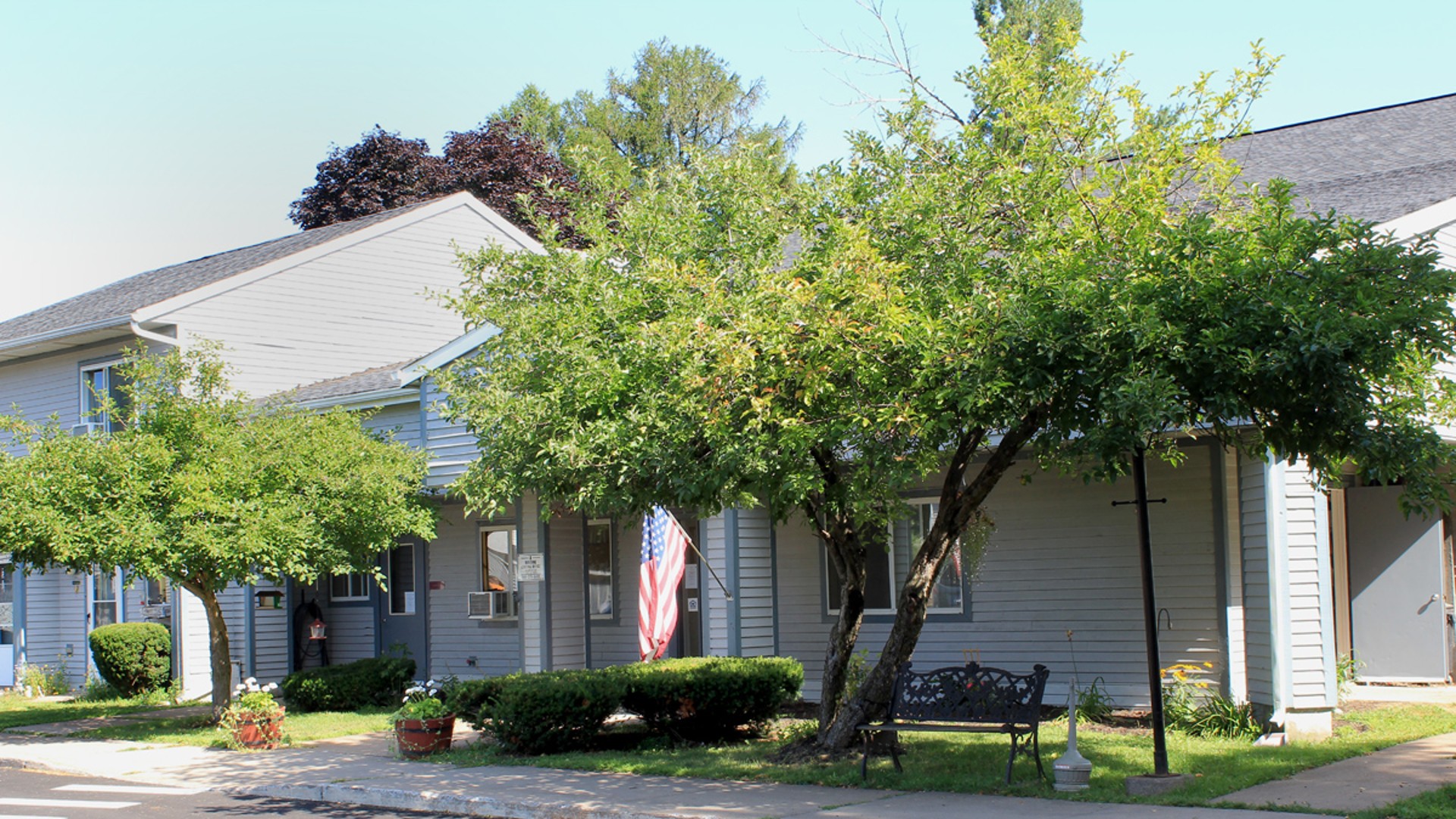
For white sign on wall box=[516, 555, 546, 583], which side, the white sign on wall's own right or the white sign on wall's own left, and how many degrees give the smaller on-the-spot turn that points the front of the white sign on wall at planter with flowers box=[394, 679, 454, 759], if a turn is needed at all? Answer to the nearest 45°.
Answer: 0° — it already faces it

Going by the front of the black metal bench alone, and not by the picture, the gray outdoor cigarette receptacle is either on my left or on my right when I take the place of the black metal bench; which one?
on my left

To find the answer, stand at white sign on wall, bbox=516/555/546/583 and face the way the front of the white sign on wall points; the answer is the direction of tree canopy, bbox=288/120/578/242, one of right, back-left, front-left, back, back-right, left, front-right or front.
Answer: back

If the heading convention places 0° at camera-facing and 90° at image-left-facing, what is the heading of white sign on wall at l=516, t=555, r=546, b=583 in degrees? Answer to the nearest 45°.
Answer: approximately 0°
